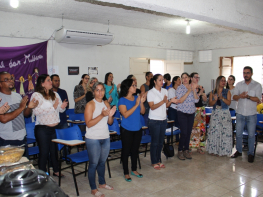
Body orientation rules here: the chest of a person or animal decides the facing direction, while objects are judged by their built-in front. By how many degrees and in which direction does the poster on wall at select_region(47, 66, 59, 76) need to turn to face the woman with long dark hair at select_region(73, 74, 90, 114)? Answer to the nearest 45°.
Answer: approximately 45° to its left

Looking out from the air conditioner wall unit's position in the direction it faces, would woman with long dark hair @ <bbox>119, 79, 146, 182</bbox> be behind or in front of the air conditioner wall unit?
in front

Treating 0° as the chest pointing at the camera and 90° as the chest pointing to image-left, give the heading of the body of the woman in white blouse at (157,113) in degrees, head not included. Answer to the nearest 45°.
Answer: approximately 315°

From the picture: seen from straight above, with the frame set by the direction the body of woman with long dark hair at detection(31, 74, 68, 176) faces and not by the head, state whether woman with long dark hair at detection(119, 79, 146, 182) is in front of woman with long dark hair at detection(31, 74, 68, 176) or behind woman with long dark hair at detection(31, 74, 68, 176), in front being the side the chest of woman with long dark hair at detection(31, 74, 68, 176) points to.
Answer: in front

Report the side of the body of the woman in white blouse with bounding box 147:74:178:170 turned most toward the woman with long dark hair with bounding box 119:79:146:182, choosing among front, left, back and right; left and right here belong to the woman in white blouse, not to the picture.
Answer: right

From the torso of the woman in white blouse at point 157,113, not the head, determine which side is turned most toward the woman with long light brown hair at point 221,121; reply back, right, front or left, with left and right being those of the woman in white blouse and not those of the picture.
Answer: left

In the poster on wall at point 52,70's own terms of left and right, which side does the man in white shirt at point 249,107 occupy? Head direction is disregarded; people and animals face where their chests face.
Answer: on its left

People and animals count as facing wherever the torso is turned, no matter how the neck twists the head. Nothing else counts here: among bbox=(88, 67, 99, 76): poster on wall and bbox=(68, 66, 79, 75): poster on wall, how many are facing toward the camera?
2

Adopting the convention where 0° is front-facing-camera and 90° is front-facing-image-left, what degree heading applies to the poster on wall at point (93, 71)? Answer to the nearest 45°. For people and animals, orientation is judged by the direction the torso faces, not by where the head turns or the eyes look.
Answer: approximately 0°

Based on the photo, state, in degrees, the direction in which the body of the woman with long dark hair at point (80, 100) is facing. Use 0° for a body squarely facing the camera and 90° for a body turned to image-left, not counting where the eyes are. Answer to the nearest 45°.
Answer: approximately 315°

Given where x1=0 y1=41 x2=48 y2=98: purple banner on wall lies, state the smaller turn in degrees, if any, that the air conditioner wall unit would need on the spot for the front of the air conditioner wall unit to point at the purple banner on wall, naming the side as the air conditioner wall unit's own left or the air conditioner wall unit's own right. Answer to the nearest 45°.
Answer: approximately 135° to the air conditioner wall unit's own right
